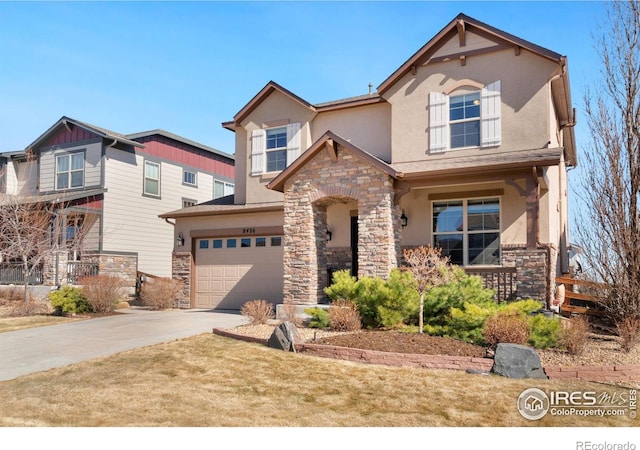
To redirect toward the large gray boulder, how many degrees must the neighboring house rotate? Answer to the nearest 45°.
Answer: approximately 45° to its left

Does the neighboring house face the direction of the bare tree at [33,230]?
yes

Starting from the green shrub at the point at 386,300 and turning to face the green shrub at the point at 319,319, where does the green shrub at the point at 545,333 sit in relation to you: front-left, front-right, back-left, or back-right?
back-left

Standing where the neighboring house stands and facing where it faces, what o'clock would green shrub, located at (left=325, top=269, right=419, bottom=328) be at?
The green shrub is roughly at 10 o'clock from the neighboring house.

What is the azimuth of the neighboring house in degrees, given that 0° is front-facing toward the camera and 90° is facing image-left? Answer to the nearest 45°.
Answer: approximately 45°

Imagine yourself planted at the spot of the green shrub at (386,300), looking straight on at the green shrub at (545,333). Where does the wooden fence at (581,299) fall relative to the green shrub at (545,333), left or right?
left

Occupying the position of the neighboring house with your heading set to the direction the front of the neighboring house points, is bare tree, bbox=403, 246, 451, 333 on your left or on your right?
on your left

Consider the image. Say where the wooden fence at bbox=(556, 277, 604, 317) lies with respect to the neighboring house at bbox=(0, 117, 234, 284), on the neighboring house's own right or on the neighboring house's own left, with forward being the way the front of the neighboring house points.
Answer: on the neighboring house's own left

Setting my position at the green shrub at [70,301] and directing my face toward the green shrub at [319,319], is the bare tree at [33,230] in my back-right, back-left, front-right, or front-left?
back-left

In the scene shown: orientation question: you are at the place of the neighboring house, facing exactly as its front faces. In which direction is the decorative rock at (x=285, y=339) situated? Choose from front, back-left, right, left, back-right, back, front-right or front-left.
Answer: front-left

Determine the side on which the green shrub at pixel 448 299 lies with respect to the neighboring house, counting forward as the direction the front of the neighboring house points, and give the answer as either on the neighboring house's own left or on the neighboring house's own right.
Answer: on the neighboring house's own left

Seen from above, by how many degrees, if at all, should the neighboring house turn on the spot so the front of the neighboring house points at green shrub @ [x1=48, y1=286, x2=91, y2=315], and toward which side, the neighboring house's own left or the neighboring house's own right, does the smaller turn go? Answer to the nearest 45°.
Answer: approximately 45° to the neighboring house's own left
